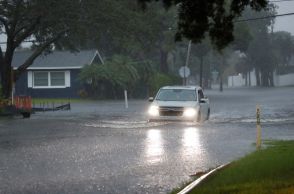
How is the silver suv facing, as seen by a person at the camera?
facing the viewer

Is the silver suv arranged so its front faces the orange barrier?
no
